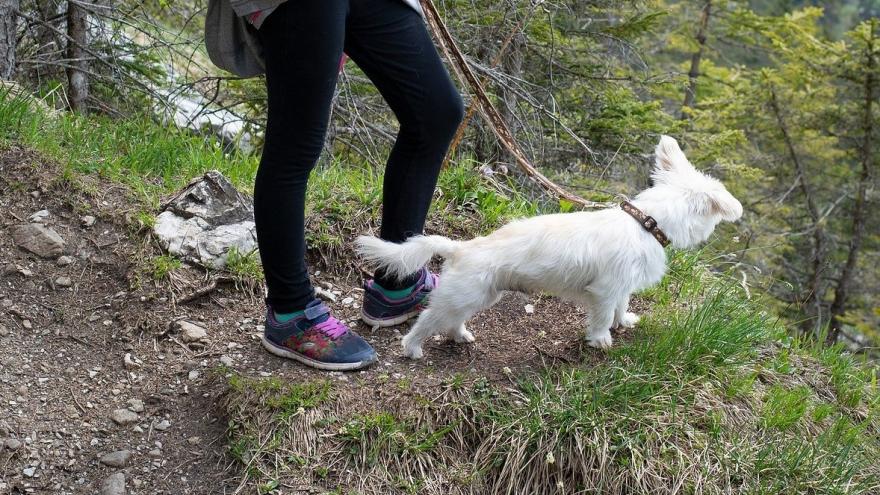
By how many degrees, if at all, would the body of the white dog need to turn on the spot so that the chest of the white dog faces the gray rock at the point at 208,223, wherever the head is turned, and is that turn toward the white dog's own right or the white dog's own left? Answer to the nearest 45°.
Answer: approximately 180°

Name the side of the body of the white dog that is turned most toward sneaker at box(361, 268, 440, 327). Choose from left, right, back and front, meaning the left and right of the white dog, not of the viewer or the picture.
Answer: back

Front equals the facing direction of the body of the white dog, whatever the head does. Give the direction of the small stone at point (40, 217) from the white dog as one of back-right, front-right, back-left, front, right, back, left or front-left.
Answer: back

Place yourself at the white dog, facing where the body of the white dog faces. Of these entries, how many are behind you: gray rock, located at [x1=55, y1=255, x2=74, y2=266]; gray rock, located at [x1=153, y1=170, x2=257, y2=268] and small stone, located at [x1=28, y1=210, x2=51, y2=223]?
3

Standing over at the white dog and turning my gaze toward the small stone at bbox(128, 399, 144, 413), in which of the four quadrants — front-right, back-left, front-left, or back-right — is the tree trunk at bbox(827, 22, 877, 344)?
back-right

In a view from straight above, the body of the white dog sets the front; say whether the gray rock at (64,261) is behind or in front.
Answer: behind

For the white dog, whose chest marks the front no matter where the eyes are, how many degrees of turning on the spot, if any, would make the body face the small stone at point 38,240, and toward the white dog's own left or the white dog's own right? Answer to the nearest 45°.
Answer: approximately 180°

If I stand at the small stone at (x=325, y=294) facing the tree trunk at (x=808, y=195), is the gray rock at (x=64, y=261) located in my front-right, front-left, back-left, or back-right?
back-left

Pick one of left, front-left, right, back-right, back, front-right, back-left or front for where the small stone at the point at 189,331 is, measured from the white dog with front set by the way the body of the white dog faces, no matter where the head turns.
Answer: back

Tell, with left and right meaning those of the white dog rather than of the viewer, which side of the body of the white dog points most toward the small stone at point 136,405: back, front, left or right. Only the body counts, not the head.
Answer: back

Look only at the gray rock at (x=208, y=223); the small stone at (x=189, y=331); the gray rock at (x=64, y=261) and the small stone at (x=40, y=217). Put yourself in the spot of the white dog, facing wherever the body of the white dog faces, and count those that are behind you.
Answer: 4

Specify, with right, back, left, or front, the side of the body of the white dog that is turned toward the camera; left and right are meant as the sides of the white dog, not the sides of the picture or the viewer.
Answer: right

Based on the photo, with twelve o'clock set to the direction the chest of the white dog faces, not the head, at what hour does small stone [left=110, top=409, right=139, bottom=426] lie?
The small stone is roughly at 5 o'clock from the white dog.

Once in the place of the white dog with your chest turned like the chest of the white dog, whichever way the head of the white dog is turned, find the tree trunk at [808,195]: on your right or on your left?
on your left
